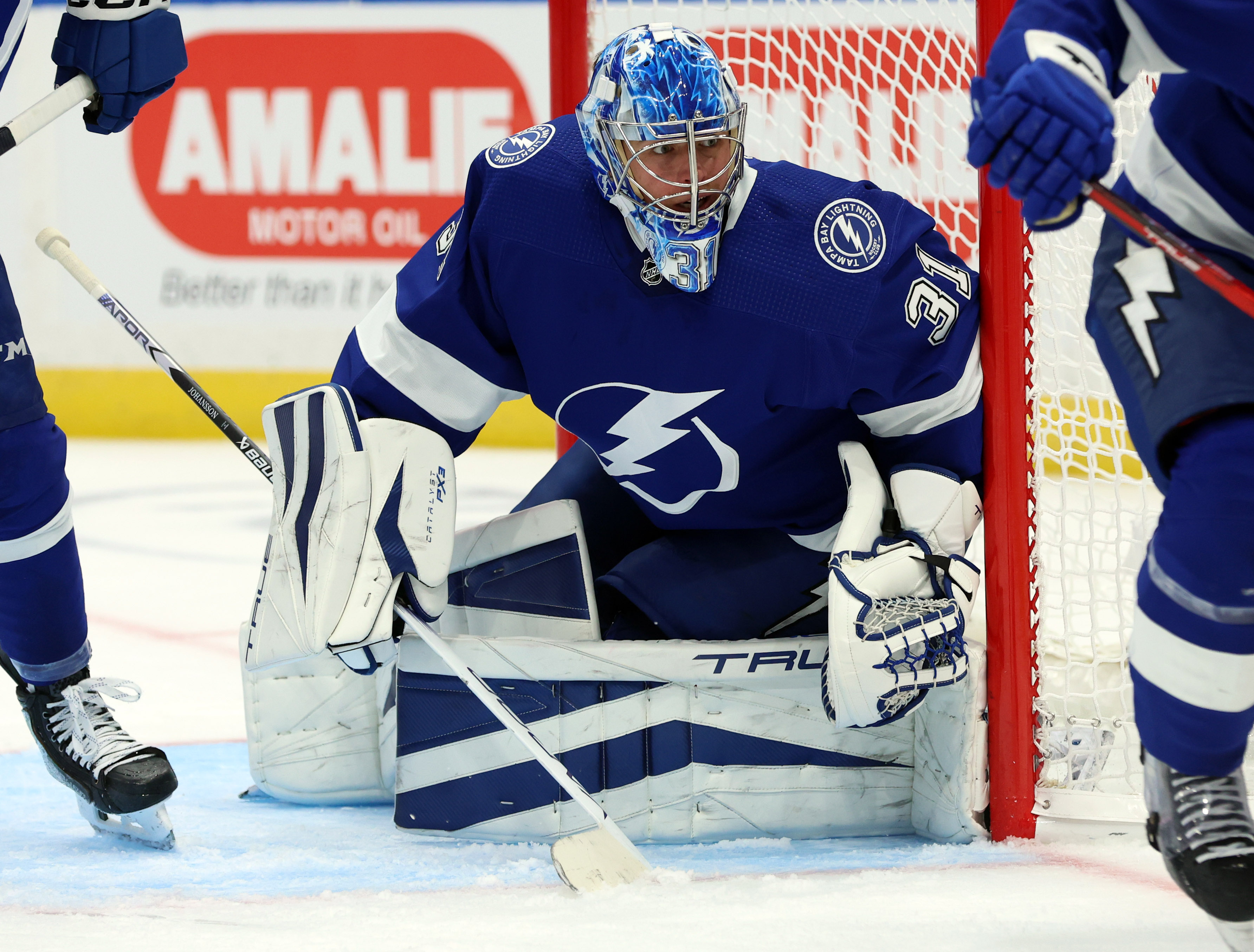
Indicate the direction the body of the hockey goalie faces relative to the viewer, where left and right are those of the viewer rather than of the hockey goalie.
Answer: facing the viewer
